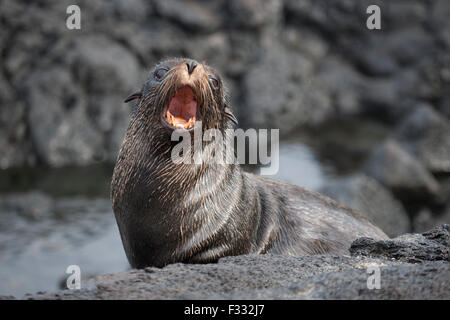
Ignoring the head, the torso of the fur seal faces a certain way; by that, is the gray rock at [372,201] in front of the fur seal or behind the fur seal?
behind

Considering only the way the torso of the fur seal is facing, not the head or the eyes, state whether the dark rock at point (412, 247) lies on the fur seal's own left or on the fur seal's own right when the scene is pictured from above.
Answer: on the fur seal's own left

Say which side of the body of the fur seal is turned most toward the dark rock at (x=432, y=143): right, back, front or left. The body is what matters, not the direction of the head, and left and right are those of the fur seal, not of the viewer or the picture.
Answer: back

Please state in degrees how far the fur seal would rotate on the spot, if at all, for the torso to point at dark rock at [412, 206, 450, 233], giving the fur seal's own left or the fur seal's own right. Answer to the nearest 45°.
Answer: approximately 180°

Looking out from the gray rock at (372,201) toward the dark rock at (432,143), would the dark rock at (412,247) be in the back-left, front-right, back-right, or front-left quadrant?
back-right

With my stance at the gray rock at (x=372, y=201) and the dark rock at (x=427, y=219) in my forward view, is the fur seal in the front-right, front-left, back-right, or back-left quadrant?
back-right
